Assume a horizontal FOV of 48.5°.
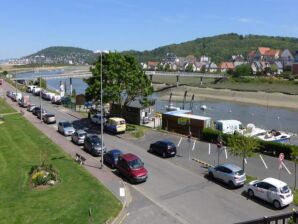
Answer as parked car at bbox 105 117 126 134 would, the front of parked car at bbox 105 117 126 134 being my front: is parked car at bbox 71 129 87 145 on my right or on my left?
on my left

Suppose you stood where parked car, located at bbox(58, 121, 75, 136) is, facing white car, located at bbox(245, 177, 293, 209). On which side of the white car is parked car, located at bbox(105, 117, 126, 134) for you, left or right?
left

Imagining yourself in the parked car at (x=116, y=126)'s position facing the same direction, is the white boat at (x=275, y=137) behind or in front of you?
behind

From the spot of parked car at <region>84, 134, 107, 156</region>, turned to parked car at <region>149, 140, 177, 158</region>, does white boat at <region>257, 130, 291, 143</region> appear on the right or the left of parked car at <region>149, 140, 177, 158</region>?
left

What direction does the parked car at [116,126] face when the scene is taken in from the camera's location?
facing away from the viewer and to the left of the viewer
